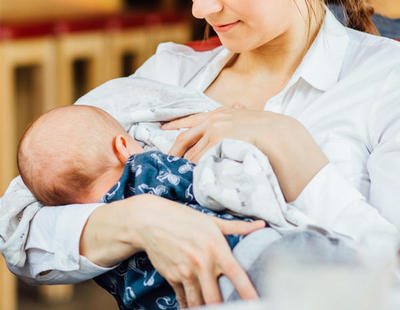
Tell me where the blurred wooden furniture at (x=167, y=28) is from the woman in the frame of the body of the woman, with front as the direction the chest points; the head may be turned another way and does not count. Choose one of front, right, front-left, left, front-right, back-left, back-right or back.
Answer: back-right

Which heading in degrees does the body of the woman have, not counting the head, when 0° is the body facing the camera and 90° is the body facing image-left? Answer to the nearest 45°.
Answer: approximately 45°

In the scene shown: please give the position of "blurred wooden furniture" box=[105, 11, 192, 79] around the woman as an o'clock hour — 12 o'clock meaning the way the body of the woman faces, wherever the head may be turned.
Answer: The blurred wooden furniture is roughly at 4 o'clock from the woman.

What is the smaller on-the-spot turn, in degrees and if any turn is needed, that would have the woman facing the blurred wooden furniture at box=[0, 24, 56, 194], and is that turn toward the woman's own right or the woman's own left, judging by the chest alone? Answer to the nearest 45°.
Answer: approximately 90° to the woman's own right

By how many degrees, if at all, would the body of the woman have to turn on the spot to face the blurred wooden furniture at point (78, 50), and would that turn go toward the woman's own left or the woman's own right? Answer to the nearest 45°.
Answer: approximately 90° to the woman's own right

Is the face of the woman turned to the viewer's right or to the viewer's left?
to the viewer's left
